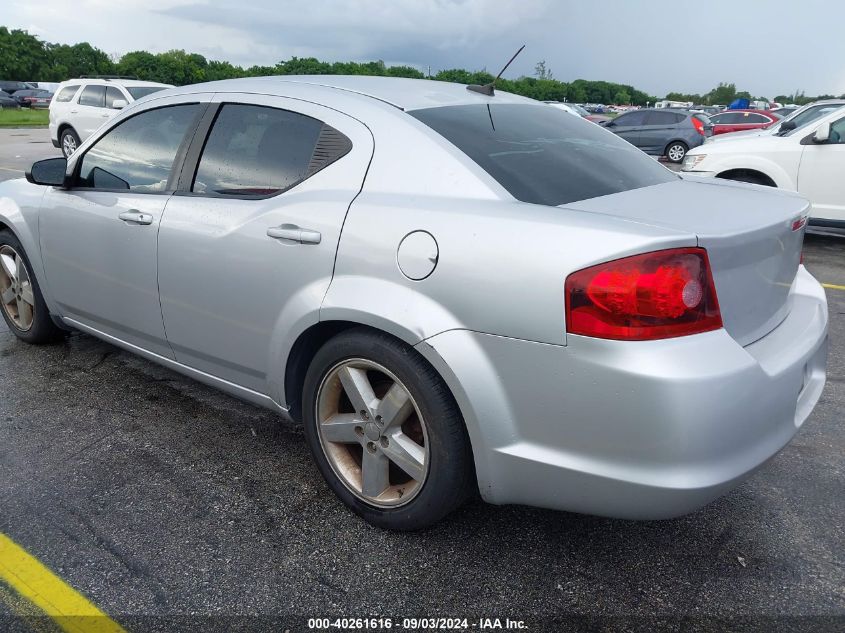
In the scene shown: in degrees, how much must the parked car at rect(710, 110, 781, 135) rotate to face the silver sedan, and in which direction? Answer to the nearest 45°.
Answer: approximately 90° to its left

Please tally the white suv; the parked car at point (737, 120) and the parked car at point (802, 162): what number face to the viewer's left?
2

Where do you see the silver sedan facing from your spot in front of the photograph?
facing away from the viewer and to the left of the viewer

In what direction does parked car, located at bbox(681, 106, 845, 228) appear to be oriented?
to the viewer's left

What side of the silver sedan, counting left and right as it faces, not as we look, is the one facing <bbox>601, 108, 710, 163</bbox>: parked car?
right

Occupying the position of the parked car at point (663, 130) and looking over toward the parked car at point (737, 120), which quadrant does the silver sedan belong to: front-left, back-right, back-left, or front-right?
back-right
